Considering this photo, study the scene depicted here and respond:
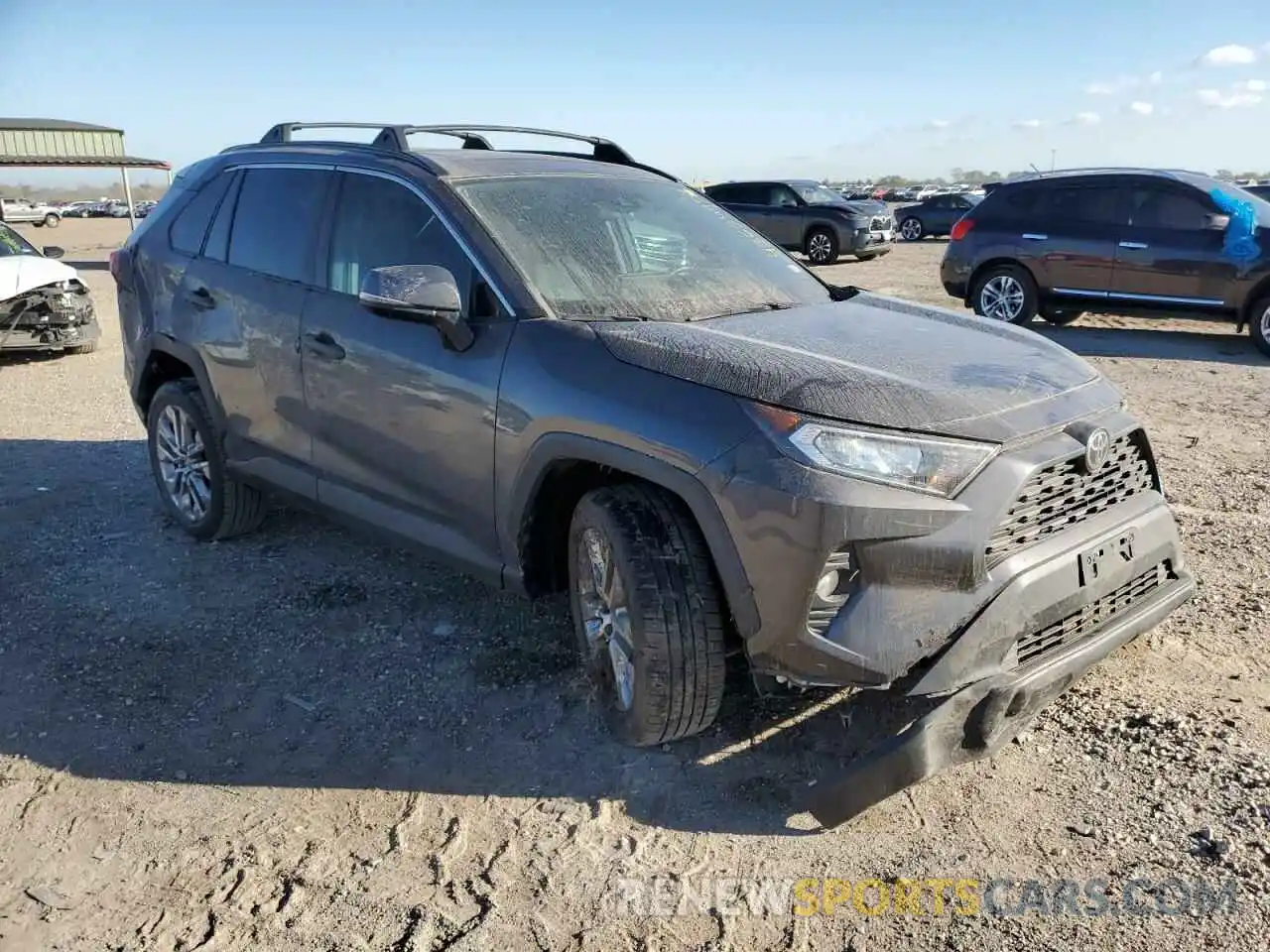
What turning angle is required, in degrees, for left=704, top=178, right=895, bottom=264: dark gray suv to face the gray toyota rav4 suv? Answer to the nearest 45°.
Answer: approximately 45° to its right

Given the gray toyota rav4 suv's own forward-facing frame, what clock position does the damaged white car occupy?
The damaged white car is roughly at 6 o'clock from the gray toyota rav4 suv.

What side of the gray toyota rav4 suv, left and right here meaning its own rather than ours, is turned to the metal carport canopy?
back

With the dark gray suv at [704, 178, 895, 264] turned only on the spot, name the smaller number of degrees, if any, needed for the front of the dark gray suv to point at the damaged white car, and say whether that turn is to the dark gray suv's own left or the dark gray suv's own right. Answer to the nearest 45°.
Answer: approximately 90° to the dark gray suv's own right

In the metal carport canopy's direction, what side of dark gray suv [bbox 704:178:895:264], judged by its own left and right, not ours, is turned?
back

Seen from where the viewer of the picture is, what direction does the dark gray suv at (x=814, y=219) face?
facing the viewer and to the right of the viewer

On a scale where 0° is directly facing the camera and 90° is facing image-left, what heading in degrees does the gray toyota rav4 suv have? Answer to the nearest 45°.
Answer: approximately 315°

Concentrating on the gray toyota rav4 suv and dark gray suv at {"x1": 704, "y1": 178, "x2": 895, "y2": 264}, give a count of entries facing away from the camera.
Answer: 0

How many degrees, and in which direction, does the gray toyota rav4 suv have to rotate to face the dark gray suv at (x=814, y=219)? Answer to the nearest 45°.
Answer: approximately 135° to its left
